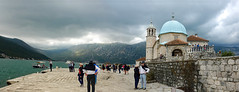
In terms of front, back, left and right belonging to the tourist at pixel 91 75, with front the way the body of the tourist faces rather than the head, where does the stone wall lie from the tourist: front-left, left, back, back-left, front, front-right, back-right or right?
right

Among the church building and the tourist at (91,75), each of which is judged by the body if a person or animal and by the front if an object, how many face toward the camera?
1

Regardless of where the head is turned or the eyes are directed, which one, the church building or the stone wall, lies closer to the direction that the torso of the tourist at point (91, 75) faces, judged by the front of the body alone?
the church building

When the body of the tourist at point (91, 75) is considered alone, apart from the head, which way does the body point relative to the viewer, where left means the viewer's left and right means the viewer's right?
facing away from the viewer

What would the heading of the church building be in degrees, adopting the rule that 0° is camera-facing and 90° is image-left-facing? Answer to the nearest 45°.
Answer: approximately 0°

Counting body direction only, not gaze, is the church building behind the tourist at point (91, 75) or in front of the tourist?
in front

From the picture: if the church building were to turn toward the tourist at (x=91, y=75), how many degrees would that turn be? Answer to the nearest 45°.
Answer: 0° — it already faces them

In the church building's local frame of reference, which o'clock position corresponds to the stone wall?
The stone wall is roughly at 12 o'clock from the church building.
